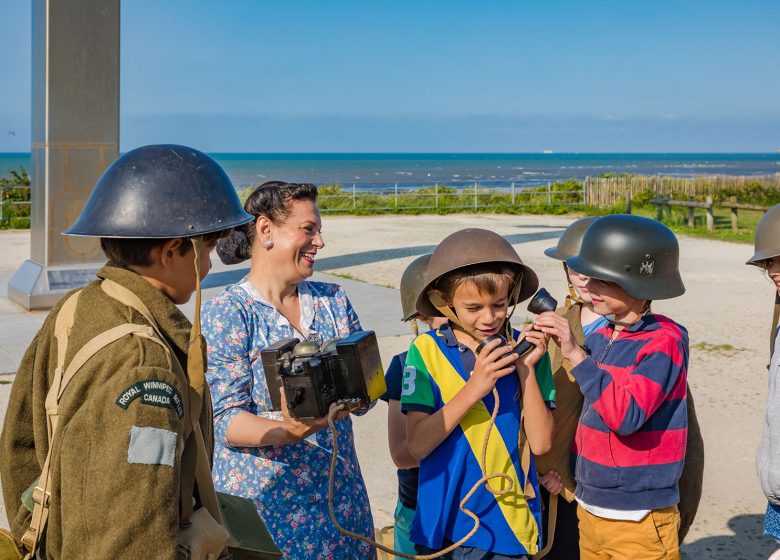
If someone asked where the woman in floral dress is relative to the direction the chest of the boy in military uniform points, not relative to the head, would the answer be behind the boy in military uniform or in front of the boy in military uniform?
in front

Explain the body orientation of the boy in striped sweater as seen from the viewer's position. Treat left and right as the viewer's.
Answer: facing the viewer and to the left of the viewer

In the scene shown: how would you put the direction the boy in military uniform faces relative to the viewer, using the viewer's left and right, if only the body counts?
facing away from the viewer and to the right of the viewer

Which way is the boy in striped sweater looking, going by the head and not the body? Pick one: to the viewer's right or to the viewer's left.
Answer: to the viewer's left

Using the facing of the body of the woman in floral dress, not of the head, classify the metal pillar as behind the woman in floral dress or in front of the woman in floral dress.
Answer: behind

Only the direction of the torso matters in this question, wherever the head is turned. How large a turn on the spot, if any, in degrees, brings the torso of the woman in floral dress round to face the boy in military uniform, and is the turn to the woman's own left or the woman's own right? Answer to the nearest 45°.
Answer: approximately 45° to the woman's own right

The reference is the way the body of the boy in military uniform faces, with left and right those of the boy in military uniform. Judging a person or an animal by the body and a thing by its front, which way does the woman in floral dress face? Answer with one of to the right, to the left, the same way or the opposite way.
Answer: to the right

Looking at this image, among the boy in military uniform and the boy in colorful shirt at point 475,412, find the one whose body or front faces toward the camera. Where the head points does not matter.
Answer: the boy in colorful shirt

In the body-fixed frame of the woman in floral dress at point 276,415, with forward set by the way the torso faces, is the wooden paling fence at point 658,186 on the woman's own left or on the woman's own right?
on the woman's own left

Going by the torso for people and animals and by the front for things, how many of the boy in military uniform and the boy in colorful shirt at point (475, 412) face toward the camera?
1

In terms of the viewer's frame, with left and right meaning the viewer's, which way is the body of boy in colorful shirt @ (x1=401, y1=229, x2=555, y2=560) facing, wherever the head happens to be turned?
facing the viewer

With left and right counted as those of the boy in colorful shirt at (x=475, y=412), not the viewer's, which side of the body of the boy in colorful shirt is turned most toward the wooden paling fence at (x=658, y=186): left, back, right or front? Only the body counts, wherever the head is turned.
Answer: back

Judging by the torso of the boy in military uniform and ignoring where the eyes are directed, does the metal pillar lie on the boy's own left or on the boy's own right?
on the boy's own left
